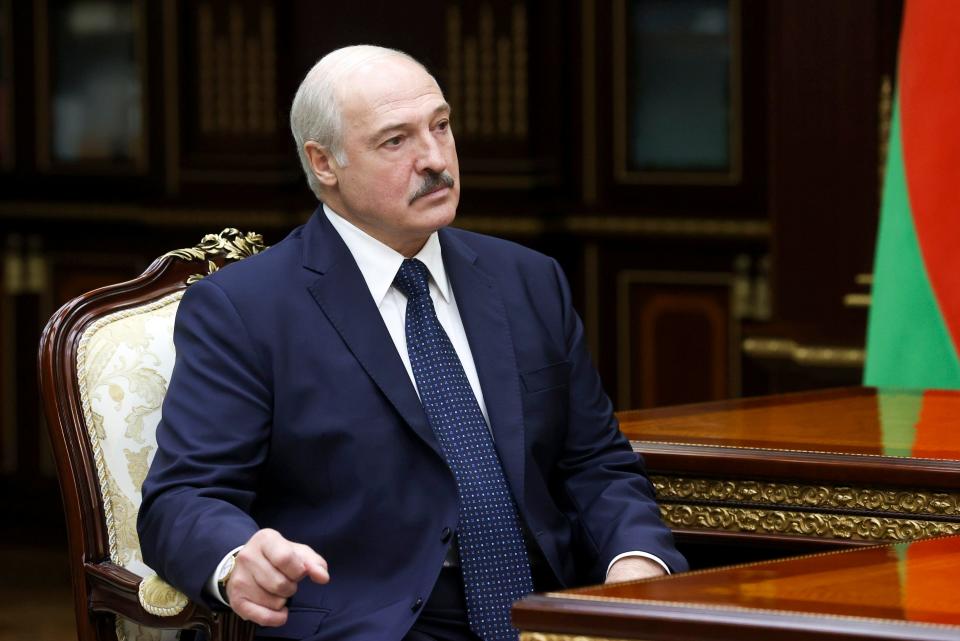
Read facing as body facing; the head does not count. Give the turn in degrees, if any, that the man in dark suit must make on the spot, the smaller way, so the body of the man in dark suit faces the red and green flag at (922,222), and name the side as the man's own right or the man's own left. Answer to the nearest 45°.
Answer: approximately 90° to the man's own left

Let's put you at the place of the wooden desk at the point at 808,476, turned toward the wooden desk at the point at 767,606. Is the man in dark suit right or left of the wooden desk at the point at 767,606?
right

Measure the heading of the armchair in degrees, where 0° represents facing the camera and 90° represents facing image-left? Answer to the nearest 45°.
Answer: approximately 315°

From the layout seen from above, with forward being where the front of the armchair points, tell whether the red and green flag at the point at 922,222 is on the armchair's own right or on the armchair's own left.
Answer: on the armchair's own left

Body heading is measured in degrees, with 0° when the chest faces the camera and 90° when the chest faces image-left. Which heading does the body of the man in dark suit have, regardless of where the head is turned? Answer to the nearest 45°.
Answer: approximately 315°
